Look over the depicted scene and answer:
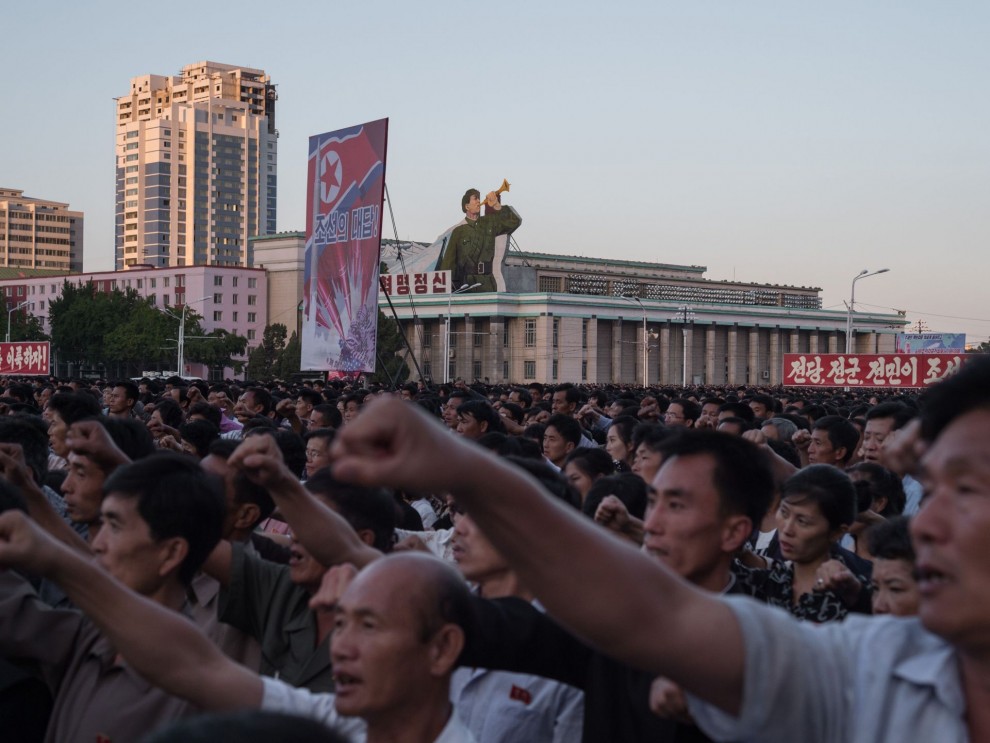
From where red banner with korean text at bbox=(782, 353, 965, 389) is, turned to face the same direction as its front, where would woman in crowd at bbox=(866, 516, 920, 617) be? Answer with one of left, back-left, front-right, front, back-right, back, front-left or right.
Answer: front

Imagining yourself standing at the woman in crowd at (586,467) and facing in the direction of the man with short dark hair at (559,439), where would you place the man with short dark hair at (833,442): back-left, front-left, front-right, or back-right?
front-right

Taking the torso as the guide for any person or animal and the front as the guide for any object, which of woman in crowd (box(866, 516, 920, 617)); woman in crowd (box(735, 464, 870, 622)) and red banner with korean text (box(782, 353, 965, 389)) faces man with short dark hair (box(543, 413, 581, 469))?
the red banner with korean text

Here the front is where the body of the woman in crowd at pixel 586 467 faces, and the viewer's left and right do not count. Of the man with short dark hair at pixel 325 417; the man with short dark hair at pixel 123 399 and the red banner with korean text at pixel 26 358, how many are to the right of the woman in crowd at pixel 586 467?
3

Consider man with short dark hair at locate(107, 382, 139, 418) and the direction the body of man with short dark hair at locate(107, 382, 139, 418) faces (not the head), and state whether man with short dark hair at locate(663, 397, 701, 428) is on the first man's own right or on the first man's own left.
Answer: on the first man's own left

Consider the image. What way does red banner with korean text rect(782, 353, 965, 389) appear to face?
toward the camera

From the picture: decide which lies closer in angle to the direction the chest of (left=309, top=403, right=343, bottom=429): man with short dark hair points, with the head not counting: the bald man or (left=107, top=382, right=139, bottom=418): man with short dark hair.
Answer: the man with short dark hair

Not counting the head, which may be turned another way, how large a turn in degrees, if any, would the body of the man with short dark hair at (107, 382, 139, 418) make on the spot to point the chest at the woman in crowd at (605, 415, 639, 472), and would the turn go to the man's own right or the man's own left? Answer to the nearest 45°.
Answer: approximately 90° to the man's own left

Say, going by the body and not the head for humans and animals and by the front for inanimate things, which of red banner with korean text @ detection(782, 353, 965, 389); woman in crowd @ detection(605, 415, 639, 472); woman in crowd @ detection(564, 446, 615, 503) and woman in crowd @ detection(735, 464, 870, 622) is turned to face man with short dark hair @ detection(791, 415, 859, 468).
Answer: the red banner with korean text

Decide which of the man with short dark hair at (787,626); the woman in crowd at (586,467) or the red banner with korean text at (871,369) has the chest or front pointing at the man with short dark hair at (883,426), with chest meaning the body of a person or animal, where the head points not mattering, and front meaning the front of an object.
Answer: the red banner with korean text

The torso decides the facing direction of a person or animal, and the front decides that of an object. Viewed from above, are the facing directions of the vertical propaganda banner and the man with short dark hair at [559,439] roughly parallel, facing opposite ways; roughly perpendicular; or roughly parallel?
roughly parallel

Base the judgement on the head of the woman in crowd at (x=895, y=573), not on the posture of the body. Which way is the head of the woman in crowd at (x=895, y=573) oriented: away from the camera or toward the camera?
toward the camera

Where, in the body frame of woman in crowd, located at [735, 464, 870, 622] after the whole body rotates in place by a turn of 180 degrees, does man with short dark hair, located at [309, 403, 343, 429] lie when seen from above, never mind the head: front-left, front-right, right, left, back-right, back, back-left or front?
left

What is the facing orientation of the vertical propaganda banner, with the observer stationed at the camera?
facing the viewer and to the left of the viewer

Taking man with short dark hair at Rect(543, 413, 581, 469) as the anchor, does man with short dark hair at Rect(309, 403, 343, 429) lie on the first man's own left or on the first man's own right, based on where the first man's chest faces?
on the first man's own right
